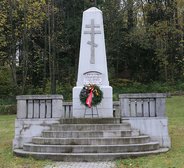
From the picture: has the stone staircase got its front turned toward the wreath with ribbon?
no

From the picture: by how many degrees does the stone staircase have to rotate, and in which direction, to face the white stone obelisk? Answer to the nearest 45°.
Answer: approximately 180°

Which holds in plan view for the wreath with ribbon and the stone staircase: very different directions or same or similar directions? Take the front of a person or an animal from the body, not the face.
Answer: same or similar directions

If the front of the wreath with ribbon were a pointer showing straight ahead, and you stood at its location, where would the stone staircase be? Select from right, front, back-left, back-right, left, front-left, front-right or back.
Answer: front

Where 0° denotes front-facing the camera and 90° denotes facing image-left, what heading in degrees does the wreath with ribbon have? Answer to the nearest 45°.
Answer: approximately 0°

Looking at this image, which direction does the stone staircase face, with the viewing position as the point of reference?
facing the viewer

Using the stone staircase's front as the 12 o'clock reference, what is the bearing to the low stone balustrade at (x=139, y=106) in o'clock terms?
The low stone balustrade is roughly at 8 o'clock from the stone staircase.

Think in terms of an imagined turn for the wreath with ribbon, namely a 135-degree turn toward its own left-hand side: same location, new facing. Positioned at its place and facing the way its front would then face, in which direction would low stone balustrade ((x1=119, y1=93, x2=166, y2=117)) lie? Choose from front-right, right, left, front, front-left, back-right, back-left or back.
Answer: right

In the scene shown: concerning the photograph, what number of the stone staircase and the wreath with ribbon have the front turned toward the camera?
2
